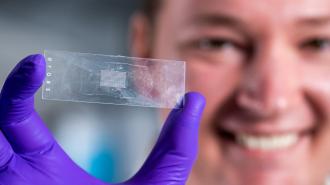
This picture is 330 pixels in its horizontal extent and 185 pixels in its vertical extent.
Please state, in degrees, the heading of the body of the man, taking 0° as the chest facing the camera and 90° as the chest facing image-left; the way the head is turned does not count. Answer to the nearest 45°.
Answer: approximately 0°
